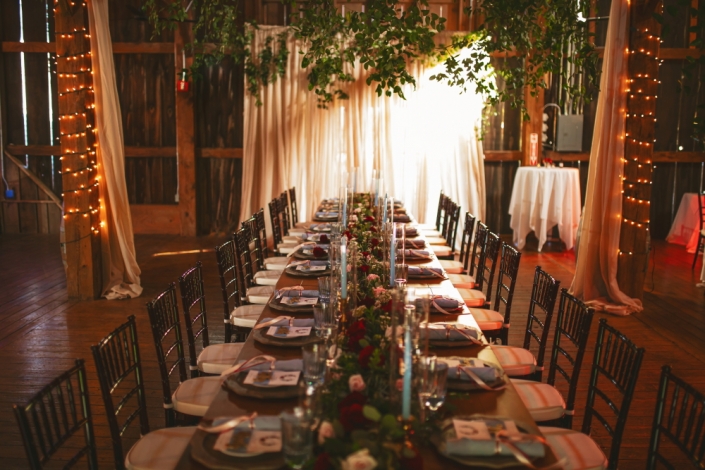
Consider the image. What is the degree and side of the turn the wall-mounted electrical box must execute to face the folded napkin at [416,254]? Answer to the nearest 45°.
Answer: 0° — it already faces it

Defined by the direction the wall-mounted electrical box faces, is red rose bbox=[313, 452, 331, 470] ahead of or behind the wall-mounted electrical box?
ahead

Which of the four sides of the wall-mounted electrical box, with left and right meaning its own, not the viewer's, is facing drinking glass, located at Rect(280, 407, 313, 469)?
front

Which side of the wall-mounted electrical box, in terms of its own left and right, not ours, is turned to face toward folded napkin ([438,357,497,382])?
front

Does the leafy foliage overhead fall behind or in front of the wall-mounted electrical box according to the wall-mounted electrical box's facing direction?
in front

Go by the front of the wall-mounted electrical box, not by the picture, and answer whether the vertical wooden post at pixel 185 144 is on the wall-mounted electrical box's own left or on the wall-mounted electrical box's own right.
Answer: on the wall-mounted electrical box's own right

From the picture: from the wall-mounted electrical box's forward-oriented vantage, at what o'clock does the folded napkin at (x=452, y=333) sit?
The folded napkin is roughly at 12 o'clock from the wall-mounted electrical box.

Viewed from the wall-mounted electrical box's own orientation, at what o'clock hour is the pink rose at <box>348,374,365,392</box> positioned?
The pink rose is roughly at 12 o'clock from the wall-mounted electrical box.

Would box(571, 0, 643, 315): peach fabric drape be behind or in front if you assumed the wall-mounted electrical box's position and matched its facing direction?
in front

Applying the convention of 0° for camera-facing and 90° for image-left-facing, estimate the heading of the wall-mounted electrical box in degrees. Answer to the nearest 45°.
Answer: approximately 0°
